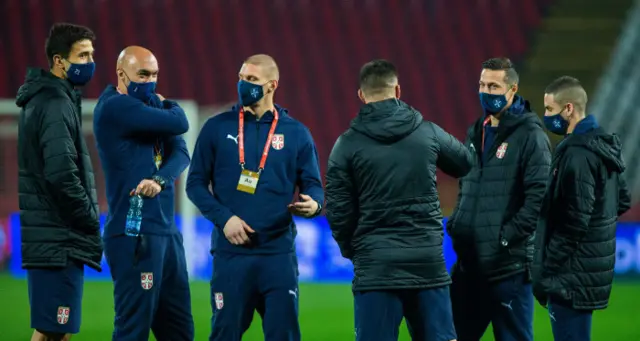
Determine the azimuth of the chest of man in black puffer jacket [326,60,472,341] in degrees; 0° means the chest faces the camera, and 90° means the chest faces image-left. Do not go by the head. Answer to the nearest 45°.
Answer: approximately 180°

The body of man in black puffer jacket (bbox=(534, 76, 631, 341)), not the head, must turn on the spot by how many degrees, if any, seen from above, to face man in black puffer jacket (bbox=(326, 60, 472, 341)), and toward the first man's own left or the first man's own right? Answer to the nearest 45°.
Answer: approximately 45° to the first man's own left

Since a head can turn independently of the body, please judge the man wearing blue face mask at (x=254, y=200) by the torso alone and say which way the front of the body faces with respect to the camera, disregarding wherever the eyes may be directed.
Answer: toward the camera

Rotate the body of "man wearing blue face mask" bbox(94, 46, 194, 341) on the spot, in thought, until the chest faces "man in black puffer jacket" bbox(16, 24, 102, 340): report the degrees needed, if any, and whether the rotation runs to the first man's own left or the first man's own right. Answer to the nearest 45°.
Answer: approximately 135° to the first man's own right

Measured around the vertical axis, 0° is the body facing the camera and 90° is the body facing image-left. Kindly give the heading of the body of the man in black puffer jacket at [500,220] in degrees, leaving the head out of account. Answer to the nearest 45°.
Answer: approximately 45°

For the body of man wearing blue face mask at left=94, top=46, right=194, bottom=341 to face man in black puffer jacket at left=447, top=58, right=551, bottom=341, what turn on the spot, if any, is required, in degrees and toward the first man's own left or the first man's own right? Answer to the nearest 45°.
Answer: approximately 45° to the first man's own left

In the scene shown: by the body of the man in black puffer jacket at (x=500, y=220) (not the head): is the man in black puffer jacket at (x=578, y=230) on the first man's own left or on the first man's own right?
on the first man's own left

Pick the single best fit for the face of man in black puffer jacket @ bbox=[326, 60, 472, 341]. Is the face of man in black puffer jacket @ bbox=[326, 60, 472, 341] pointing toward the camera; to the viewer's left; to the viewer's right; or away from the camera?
away from the camera

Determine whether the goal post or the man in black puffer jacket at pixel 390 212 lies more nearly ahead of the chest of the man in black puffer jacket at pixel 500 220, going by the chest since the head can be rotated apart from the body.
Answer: the man in black puffer jacket

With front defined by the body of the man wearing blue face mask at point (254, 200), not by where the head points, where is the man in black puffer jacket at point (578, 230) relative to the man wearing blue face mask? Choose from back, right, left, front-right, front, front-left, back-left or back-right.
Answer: left
